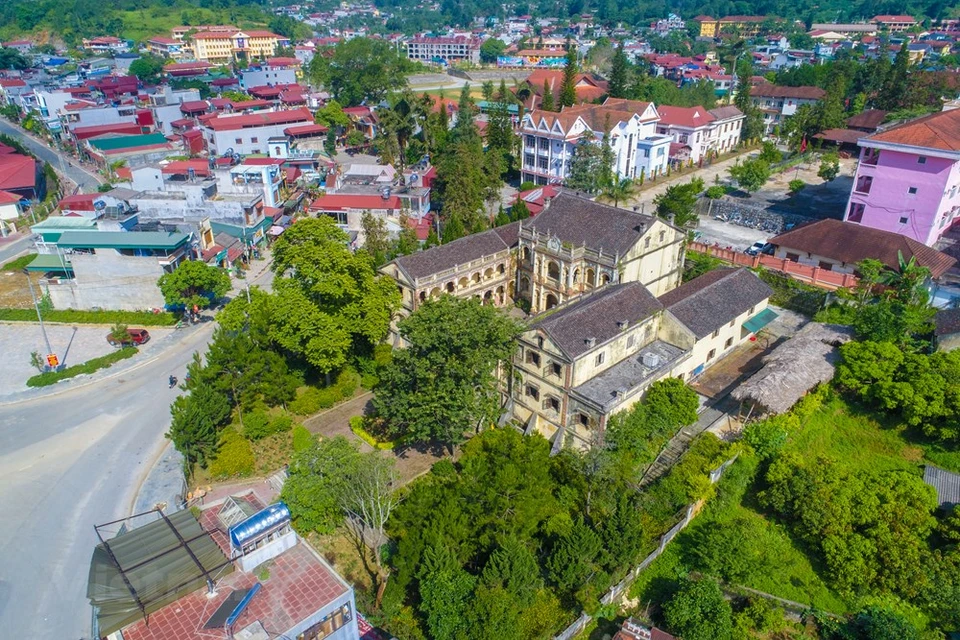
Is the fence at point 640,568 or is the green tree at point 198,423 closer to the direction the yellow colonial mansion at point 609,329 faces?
the green tree

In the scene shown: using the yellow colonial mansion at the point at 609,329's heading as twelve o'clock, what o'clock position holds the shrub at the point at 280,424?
The shrub is roughly at 1 o'clock from the yellow colonial mansion.

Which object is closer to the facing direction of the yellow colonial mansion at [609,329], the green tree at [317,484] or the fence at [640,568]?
the green tree

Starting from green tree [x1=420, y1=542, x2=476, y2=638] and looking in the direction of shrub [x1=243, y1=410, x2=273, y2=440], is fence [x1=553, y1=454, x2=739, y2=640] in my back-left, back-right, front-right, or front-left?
back-right

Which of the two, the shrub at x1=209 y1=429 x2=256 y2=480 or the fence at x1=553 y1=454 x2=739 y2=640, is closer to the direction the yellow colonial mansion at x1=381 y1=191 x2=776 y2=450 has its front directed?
the shrub

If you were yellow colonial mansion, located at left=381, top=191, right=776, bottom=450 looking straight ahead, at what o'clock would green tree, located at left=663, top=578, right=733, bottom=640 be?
The green tree is roughly at 10 o'clock from the yellow colonial mansion.

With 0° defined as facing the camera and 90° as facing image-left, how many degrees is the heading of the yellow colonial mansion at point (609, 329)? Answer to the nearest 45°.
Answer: approximately 45°

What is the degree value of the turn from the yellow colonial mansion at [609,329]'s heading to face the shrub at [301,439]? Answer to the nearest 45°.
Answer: approximately 45° to its right
